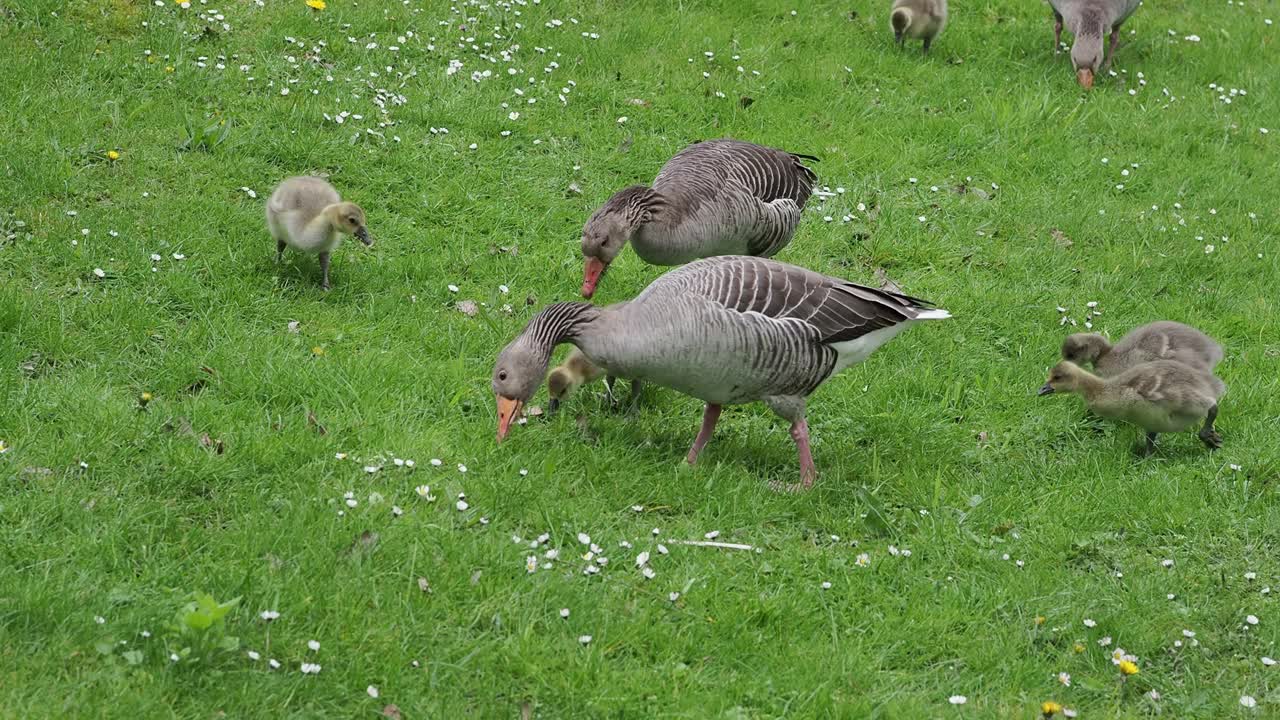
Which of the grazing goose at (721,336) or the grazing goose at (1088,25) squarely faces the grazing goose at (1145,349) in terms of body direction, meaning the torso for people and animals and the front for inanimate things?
the grazing goose at (1088,25)

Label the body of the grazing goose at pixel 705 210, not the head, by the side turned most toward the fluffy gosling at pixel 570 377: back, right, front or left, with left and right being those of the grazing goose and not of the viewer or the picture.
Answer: front

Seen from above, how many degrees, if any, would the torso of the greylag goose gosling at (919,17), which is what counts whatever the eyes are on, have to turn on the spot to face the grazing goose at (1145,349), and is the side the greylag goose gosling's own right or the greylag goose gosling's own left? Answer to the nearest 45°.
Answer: approximately 45° to the greylag goose gosling's own left

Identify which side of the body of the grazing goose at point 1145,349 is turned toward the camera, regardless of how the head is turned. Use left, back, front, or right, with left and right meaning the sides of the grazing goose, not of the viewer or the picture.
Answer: left

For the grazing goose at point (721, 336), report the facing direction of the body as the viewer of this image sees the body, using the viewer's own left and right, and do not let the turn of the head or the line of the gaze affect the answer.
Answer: facing to the left of the viewer

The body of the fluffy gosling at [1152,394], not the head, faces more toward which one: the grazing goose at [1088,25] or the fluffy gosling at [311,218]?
the fluffy gosling

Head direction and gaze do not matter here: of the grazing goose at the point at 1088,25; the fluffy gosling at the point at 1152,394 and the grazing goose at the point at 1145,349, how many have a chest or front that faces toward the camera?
1

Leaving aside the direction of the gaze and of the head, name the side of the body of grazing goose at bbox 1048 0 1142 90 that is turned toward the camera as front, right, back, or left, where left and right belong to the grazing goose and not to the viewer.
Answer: front

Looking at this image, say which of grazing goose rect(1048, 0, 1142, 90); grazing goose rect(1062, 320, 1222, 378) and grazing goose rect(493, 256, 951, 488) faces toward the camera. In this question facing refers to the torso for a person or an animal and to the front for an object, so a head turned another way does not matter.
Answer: grazing goose rect(1048, 0, 1142, 90)

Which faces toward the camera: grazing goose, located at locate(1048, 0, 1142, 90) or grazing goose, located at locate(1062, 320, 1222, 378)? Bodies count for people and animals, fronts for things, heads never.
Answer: grazing goose, located at locate(1048, 0, 1142, 90)

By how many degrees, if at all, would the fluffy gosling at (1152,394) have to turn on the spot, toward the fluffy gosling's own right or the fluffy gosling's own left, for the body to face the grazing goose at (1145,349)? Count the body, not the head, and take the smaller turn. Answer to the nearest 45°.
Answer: approximately 90° to the fluffy gosling's own right

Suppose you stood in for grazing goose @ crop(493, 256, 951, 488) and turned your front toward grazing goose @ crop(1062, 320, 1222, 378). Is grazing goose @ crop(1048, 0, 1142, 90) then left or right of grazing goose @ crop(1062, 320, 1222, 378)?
left

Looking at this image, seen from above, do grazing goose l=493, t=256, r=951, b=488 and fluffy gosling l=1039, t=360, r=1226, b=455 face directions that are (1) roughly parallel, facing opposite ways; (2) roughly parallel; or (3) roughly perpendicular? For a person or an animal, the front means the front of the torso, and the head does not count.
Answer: roughly parallel

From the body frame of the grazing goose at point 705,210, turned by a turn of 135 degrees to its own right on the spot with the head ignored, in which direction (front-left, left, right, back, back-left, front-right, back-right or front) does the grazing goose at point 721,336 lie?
back

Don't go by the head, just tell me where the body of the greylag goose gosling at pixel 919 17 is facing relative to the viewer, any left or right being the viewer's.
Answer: facing the viewer and to the left of the viewer

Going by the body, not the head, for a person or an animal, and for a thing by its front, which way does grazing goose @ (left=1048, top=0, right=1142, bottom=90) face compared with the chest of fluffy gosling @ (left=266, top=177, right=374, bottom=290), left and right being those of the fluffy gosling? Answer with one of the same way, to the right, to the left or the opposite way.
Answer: to the right

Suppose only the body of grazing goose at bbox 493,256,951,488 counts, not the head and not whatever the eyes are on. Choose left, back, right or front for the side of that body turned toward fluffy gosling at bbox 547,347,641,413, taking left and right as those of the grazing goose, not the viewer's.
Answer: front

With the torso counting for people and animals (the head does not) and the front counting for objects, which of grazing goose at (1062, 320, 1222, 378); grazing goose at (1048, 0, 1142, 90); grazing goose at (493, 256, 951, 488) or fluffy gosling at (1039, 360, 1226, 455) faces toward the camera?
grazing goose at (1048, 0, 1142, 90)

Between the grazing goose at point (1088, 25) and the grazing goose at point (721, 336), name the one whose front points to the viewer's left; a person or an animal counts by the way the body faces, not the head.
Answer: the grazing goose at point (721, 336)

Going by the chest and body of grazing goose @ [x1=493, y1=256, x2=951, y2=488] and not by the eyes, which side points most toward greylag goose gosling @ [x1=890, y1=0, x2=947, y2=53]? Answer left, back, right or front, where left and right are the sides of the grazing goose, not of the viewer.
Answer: right

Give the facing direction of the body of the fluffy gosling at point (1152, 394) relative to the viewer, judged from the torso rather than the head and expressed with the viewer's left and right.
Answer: facing to the left of the viewer

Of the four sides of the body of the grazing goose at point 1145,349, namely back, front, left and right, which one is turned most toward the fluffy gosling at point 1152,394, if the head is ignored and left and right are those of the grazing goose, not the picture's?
left

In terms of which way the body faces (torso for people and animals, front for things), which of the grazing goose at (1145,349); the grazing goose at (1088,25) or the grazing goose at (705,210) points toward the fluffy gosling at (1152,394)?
the grazing goose at (1088,25)
